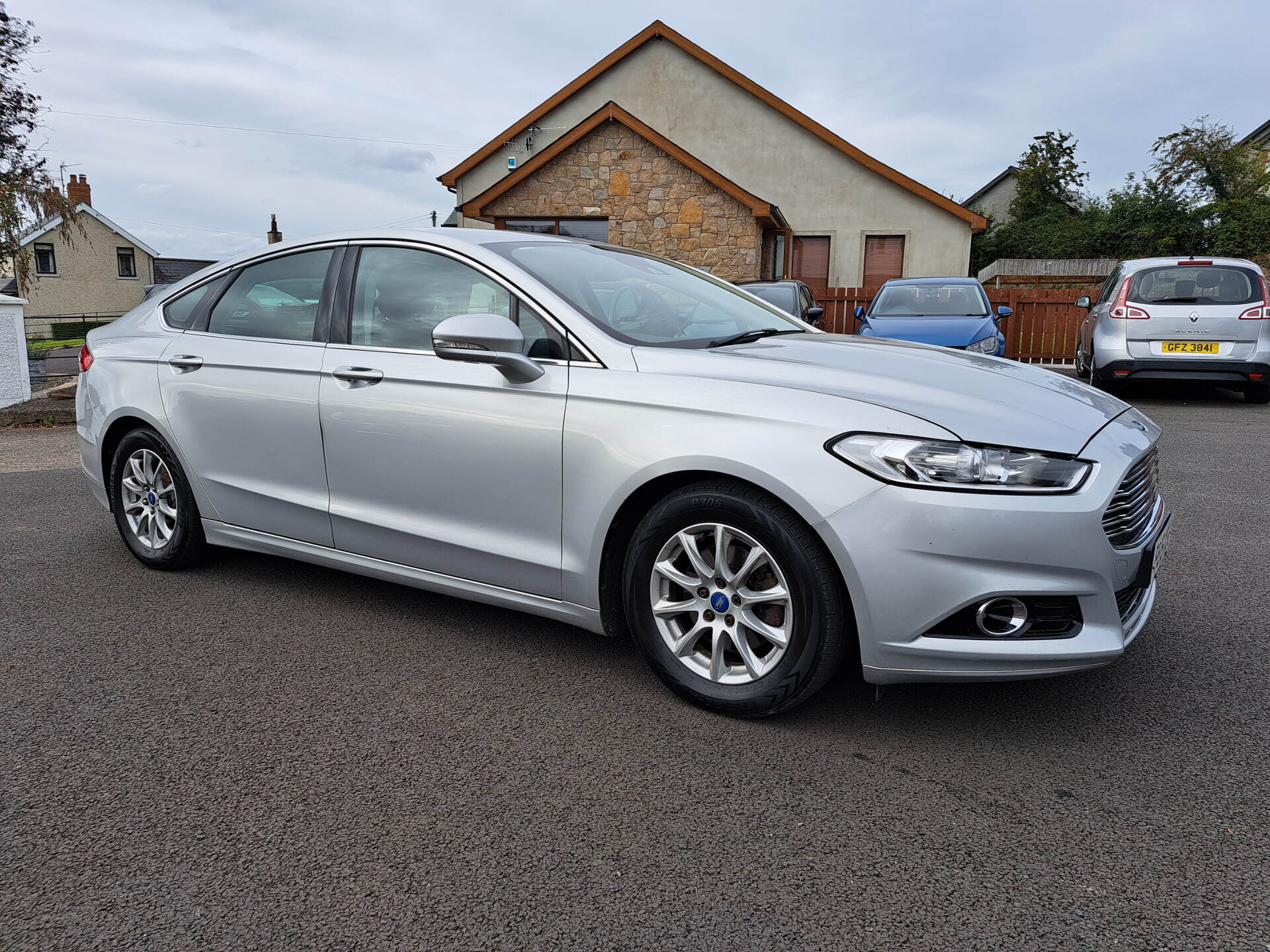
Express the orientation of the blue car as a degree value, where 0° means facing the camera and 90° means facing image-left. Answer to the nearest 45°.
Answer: approximately 0°

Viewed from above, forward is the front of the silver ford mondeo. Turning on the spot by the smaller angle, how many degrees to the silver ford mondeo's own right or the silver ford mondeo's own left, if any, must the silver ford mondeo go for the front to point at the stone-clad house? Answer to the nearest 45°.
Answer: approximately 135° to the silver ford mondeo's own left

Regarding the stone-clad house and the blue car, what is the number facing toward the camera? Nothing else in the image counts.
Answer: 2

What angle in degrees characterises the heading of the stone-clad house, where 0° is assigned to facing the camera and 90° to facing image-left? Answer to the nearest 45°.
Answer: approximately 0°

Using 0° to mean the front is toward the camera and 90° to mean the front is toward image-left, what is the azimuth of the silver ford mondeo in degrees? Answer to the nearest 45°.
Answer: approximately 315°

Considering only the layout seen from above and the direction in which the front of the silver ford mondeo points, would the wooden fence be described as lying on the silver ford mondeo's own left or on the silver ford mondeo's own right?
on the silver ford mondeo's own left

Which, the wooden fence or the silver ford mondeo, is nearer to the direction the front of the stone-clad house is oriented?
the silver ford mondeo

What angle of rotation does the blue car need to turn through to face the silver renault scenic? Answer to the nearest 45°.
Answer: approximately 90° to its left
